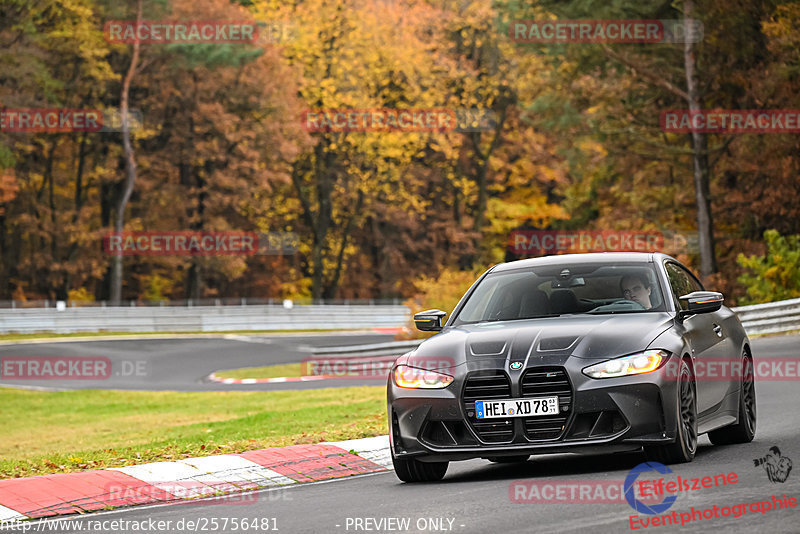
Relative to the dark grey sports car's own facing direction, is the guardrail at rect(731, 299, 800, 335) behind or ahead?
behind

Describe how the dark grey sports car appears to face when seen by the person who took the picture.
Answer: facing the viewer and to the left of the viewer

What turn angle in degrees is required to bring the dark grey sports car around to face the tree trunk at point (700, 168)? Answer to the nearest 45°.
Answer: approximately 135° to its right

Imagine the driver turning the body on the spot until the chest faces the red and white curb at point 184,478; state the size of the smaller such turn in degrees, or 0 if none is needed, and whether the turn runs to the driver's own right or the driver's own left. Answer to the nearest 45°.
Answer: approximately 45° to the driver's own right

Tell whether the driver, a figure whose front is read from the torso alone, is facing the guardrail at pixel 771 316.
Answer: no

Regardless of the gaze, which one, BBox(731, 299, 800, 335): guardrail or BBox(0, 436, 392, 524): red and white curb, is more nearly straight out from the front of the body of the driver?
the red and white curb

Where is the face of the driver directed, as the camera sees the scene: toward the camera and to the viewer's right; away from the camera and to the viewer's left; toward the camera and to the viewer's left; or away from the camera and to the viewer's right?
toward the camera and to the viewer's left

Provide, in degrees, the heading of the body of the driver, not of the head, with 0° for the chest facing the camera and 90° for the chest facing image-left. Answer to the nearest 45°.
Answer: approximately 45°

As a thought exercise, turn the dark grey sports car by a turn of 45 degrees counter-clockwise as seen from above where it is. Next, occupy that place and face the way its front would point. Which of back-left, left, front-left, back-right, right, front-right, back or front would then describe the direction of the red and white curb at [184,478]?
right

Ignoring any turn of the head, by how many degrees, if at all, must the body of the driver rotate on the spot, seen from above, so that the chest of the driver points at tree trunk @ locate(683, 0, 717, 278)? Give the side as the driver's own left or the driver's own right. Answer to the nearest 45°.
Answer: approximately 135° to the driver's own right
